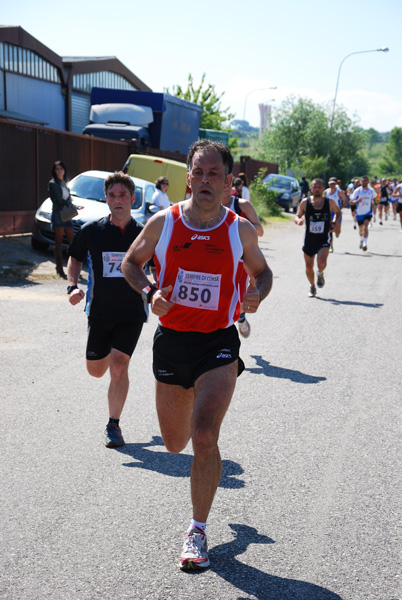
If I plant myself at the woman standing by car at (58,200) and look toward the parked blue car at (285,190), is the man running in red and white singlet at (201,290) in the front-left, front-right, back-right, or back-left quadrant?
back-right

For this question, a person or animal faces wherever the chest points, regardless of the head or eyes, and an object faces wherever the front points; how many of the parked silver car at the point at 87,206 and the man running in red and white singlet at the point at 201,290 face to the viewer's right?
0

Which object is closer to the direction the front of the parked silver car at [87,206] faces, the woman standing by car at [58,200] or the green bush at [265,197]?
the woman standing by car

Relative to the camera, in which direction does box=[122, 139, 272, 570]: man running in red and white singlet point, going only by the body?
toward the camera

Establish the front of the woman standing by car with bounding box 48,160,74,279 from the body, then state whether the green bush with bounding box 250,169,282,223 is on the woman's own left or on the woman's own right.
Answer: on the woman's own left

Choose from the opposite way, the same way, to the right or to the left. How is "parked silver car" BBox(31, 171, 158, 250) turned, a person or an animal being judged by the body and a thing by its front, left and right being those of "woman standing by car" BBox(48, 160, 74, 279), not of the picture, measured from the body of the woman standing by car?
to the right

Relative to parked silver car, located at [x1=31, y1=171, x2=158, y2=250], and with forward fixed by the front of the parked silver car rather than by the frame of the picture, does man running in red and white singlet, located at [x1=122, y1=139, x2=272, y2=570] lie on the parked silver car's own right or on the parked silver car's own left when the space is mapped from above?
on the parked silver car's own left

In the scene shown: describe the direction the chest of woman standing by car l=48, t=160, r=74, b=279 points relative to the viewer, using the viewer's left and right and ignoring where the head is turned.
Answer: facing the viewer and to the right of the viewer

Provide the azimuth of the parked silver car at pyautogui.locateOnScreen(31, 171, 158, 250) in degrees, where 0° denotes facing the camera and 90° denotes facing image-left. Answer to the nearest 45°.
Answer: approximately 45°

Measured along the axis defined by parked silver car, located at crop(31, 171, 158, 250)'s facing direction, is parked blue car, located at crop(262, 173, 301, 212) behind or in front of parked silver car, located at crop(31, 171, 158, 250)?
behind

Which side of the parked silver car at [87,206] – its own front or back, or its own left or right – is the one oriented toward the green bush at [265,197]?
back

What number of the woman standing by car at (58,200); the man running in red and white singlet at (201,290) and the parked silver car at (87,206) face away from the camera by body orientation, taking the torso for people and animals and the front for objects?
0

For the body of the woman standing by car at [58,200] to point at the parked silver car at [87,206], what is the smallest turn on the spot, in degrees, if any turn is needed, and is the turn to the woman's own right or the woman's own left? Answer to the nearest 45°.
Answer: approximately 135° to the woman's own left
